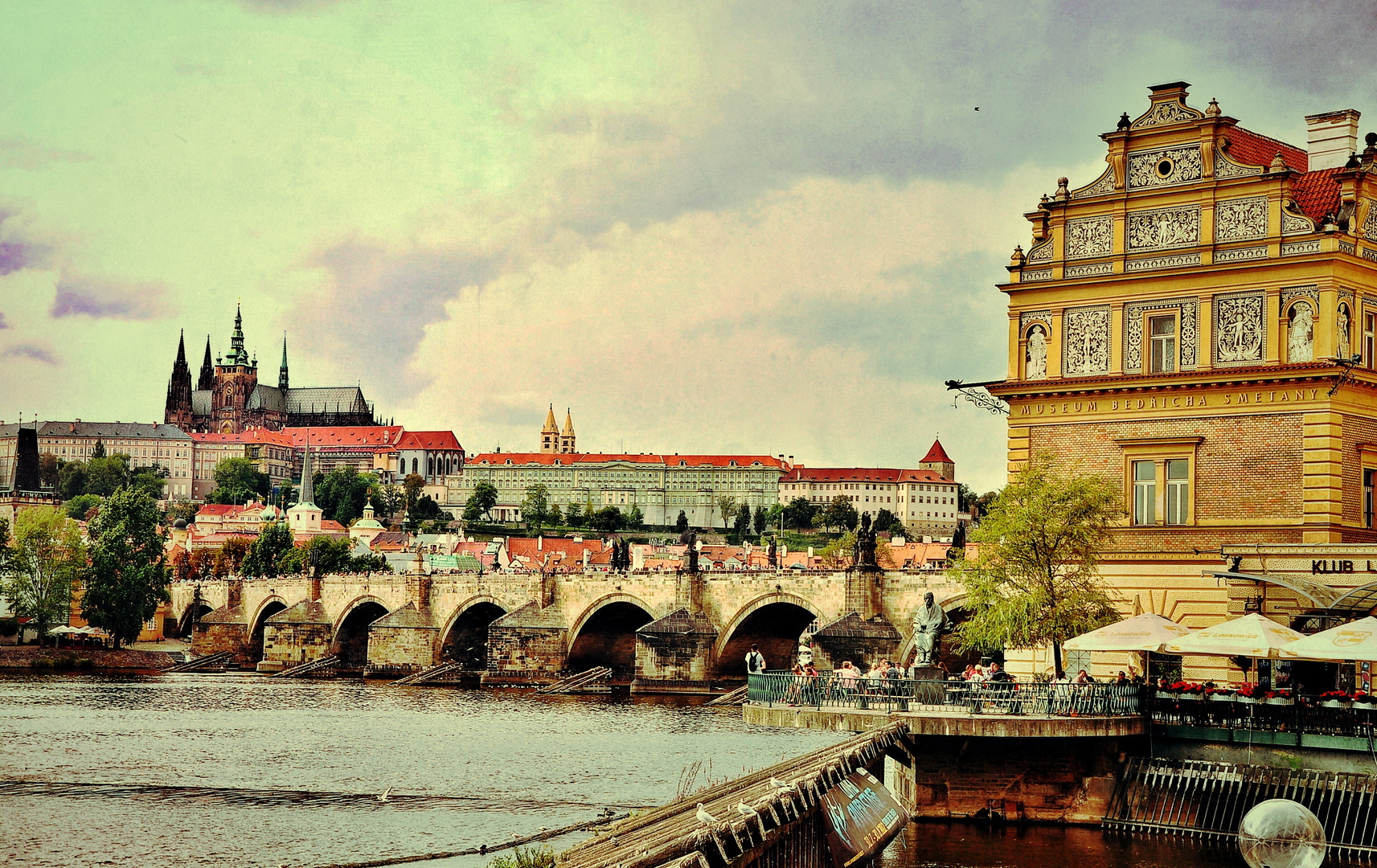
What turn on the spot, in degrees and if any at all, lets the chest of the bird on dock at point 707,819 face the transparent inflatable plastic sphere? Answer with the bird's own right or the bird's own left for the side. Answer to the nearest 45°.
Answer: approximately 135° to the bird's own right

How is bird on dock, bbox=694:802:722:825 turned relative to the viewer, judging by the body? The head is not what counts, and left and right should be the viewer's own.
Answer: facing to the left of the viewer

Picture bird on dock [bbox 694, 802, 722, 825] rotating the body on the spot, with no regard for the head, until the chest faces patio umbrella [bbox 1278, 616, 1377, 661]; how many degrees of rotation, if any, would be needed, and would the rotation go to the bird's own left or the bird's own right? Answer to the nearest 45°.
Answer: approximately 135° to the bird's own right

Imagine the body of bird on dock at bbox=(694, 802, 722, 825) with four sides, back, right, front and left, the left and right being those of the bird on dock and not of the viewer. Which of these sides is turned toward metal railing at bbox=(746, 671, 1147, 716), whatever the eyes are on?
right

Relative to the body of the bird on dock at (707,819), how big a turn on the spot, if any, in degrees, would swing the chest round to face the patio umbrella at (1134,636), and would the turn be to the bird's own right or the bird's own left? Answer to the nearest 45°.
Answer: approximately 135° to the bird's own right

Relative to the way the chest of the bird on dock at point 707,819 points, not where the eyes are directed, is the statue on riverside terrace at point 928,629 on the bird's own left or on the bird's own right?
on the bird's own right
